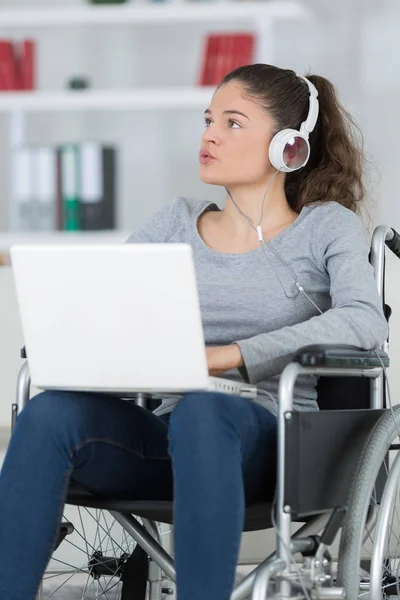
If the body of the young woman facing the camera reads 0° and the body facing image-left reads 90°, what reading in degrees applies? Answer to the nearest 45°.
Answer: approximately 45°

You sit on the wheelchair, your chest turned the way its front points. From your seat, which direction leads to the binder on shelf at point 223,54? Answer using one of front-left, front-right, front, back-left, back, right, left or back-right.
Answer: back-right

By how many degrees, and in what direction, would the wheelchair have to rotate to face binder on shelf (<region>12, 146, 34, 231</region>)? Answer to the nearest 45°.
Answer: approximately 135° to its right

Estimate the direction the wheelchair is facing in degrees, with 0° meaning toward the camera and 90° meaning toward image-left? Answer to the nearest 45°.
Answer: approximately 45°

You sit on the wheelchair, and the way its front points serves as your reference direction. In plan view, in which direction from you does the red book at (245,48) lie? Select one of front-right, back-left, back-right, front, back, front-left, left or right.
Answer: back-right
